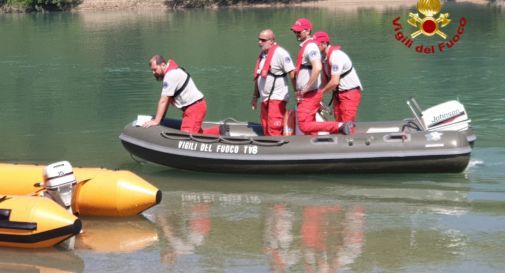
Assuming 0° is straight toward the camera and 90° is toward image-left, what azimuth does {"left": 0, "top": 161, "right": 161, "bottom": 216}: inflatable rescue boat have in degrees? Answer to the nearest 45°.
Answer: approximately 135°

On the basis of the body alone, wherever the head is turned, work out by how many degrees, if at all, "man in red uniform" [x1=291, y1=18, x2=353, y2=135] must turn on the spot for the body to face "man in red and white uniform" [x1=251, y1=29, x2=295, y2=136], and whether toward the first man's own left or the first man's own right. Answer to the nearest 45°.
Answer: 0° — they already face them

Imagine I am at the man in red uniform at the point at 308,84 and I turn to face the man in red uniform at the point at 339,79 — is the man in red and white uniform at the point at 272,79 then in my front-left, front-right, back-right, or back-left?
back-left

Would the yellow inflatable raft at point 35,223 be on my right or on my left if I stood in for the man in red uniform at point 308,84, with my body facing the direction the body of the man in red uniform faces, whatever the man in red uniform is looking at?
on my left

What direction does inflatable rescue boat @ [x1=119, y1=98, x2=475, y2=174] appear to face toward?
to the viewer's left

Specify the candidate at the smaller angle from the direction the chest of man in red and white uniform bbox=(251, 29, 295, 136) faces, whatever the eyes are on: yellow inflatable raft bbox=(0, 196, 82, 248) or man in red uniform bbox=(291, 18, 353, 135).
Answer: the yellow inflatable raft

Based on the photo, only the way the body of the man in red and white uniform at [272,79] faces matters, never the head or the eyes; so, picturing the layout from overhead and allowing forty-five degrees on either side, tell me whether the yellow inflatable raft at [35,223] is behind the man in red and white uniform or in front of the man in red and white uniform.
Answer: in front

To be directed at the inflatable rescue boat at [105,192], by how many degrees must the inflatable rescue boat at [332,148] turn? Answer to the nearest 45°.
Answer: approximately 45° to its left

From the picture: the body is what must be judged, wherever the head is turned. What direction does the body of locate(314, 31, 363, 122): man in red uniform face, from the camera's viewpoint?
to the viewer's left

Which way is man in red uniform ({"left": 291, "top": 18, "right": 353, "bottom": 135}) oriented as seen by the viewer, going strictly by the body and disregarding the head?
to the viewer's left

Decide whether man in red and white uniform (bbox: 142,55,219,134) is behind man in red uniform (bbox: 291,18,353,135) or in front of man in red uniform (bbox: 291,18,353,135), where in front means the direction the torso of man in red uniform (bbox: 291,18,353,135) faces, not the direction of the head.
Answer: in front

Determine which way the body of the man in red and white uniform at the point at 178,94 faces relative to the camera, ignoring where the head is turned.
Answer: to the viewer's left
